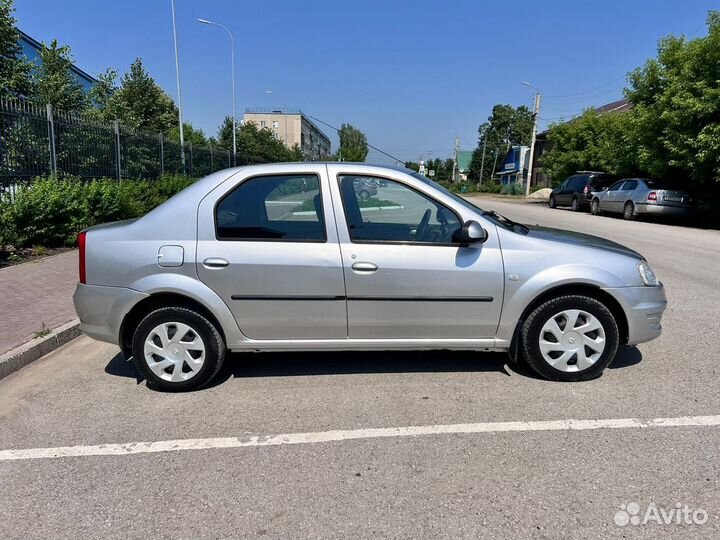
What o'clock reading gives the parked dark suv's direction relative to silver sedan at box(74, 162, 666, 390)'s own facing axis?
The parked dark suv is roughly at 10 o'clock from the silver sedan.

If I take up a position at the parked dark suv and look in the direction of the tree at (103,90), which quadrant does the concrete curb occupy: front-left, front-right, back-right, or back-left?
front-left

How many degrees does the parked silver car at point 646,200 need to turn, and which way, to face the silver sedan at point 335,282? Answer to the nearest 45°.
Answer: approximately 135° to its left

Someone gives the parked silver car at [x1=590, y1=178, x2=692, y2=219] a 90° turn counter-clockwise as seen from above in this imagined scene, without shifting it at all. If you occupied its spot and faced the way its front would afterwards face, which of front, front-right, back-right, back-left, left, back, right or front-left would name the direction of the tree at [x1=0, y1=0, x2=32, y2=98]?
front

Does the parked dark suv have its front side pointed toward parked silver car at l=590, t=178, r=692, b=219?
no

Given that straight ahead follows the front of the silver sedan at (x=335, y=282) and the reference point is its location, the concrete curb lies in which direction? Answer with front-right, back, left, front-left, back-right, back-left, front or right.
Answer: back

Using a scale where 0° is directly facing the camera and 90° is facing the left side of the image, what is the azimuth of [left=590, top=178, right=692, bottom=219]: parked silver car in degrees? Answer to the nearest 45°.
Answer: approximately 135°

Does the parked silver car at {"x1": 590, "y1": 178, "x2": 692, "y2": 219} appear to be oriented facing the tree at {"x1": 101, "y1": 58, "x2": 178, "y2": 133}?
no

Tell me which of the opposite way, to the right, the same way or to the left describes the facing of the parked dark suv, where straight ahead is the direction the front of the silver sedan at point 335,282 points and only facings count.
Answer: to the left

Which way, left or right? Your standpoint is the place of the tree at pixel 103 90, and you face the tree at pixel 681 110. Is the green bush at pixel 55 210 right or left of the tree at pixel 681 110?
right

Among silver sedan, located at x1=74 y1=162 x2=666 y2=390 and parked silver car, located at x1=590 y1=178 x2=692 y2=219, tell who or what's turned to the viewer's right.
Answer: the silver sedan

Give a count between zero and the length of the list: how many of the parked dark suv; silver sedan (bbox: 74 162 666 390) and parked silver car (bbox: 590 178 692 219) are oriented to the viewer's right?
1

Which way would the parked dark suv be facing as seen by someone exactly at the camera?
facing away from the viewer and to the left of the viewer

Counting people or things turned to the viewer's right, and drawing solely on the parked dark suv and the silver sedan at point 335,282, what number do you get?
1

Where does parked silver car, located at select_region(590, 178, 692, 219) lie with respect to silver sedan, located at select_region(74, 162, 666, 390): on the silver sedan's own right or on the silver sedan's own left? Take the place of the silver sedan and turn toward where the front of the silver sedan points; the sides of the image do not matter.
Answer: on the silver sedan's own left

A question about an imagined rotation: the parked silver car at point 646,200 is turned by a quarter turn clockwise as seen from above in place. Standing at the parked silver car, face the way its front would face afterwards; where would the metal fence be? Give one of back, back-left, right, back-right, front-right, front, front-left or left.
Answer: back

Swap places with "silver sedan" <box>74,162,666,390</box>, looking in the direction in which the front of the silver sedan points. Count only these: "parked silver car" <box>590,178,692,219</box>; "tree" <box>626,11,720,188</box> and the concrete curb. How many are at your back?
1

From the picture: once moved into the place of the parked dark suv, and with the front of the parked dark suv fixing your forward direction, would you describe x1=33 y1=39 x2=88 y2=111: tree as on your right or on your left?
on your left

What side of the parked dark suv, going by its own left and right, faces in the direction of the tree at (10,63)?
left

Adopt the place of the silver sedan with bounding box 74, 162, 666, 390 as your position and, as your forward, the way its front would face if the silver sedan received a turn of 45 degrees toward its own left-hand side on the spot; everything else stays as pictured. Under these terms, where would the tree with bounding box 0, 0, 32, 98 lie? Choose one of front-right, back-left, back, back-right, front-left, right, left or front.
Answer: left

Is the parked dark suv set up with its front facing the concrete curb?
no

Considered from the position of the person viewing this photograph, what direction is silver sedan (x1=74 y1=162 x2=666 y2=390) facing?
facing to the right of the viewer
